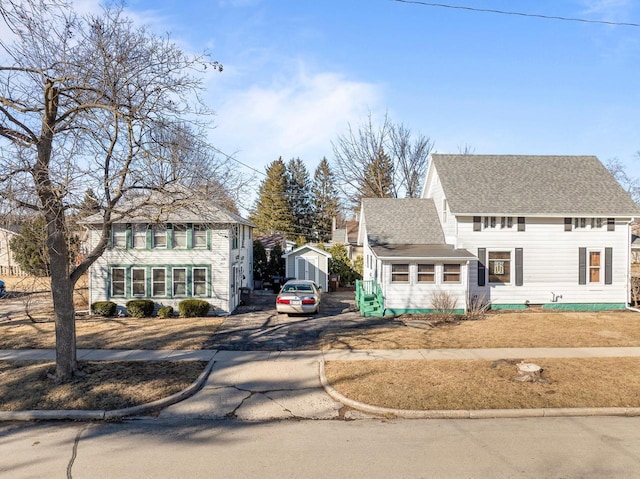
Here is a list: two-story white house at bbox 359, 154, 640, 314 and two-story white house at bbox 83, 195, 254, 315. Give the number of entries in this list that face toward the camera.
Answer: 2

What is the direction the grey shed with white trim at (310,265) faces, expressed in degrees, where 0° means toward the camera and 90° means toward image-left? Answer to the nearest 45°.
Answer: approximately 0°

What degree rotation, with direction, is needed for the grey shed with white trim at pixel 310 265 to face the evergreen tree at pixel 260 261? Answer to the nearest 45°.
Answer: approximately 135° to its right
